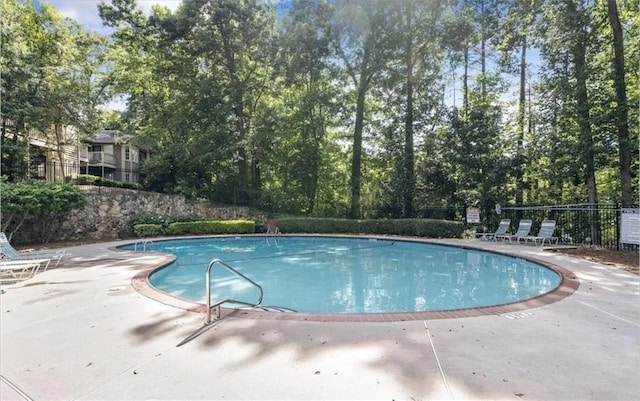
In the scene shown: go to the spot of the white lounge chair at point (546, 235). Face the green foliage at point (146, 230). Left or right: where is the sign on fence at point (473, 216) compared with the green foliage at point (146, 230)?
right

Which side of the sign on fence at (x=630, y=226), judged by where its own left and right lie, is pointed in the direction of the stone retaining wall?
right

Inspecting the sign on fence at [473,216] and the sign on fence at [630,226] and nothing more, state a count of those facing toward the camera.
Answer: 2

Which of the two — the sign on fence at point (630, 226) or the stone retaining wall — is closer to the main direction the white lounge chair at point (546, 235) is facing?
the stone retaining wall

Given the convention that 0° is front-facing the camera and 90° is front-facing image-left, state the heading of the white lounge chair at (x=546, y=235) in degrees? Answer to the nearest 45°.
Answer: approximately 45°

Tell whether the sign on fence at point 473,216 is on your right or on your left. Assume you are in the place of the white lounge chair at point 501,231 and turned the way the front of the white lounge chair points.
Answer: on your right
